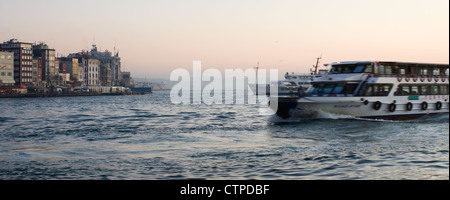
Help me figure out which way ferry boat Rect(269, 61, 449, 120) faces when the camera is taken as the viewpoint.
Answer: facing the viewer and to the left of the viewer
